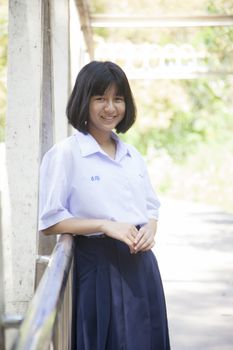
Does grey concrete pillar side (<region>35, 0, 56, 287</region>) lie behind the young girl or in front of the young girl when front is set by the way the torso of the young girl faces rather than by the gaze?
behind

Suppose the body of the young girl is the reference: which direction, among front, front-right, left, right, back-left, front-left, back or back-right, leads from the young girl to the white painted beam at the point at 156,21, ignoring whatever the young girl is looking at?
back-left

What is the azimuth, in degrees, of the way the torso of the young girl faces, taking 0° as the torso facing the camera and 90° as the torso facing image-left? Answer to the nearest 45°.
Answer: approximately 315°

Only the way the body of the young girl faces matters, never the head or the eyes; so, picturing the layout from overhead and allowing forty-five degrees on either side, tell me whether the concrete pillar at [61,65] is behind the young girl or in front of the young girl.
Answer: behind
